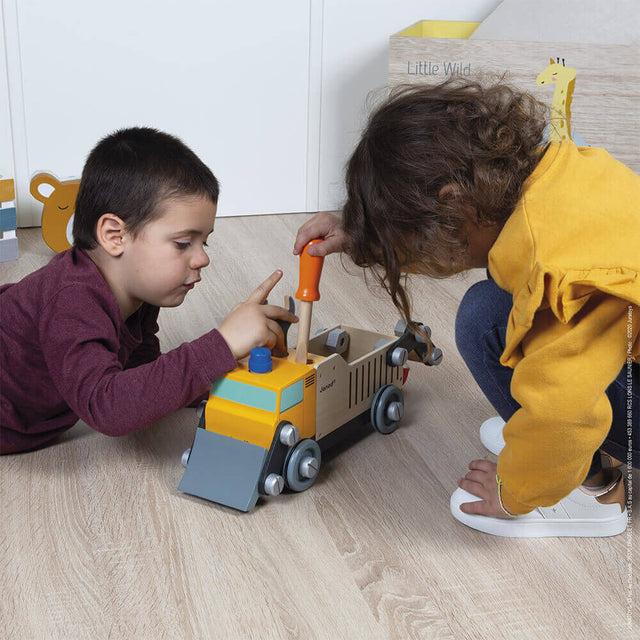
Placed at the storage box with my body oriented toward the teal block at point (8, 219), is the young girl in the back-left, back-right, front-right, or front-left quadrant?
front-left

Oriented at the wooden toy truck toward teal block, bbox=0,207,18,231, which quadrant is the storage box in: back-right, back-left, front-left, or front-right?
front-right

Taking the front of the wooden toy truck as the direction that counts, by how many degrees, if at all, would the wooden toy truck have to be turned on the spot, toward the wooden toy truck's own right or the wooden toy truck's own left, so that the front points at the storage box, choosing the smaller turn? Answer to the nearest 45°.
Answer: approximately 180°

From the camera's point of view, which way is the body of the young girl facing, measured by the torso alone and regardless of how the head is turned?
to the viewer's left

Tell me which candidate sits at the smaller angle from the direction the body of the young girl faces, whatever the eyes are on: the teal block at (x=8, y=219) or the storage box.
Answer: the teal block

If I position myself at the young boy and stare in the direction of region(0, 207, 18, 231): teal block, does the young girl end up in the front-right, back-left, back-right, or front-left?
back-right

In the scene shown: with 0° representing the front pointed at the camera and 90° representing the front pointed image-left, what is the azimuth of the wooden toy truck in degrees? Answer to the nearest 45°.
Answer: approximately 45°

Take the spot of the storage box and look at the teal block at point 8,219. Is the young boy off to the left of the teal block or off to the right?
left

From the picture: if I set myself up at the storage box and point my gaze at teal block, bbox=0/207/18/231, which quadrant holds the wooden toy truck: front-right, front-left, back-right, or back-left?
front-left

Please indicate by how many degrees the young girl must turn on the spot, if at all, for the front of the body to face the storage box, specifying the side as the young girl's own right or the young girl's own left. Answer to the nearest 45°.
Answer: approximately 90° to the young girl's own right
